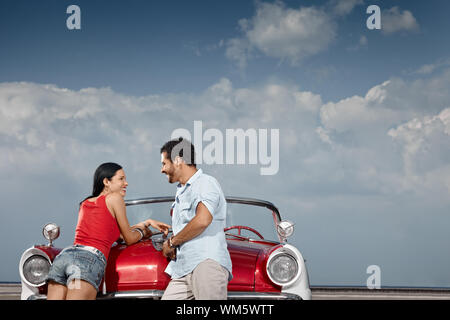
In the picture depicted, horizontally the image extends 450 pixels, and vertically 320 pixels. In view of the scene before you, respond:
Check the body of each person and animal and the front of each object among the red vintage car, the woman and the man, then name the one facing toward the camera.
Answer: the red vintage car

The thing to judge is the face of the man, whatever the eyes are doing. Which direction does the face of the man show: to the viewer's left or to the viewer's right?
to the viewer's left

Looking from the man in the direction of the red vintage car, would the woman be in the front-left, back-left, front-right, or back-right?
front-left

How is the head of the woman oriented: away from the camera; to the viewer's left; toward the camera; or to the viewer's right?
to the viewer's right

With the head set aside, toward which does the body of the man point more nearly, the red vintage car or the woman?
the woman

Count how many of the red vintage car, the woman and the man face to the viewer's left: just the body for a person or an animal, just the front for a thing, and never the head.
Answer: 1

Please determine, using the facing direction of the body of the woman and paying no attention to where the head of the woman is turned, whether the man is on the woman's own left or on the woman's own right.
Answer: on the woman's own right

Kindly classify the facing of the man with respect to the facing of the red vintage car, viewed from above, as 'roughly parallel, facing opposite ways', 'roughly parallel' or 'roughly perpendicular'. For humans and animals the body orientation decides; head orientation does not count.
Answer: roughly perpendicular

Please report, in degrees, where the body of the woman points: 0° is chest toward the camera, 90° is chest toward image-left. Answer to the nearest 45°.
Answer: approximately 225°

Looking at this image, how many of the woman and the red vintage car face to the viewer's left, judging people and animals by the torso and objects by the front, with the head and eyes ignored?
0

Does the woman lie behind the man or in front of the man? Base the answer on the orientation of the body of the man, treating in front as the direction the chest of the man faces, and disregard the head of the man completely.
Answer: in front

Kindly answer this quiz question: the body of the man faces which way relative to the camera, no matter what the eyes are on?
to the viewer's left

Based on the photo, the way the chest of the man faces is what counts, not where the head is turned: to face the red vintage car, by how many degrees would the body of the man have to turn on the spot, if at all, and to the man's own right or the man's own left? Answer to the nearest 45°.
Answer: approximately 90° to the man's own right

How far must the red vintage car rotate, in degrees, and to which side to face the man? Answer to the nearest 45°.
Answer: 0° — it already faces them

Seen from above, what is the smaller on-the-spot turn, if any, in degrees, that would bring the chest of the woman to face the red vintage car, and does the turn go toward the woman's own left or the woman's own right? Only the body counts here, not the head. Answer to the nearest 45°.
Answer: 0° — they already face it

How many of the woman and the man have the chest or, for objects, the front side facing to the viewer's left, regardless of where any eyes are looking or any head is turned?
1

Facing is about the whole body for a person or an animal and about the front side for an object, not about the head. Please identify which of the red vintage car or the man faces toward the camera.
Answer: the red vintage car

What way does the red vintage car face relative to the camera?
toward the camera
